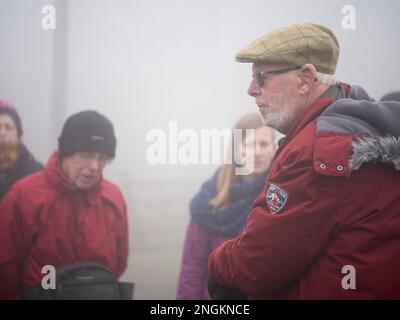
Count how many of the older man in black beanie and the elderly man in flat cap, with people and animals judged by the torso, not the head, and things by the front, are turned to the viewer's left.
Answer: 1

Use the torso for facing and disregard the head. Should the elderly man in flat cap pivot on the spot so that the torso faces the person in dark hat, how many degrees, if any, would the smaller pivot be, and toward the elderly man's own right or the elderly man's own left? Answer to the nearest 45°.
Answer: approximately 45° to the elderly man's own right

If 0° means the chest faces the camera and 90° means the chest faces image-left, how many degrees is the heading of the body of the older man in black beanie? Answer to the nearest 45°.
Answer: approximately 315°

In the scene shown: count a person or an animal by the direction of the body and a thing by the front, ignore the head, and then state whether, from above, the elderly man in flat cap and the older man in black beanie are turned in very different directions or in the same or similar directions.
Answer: very different directions

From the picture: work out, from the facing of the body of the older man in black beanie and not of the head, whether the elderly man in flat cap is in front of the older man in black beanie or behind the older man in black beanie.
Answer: in front

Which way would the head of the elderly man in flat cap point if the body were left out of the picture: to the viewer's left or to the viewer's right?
to the viewer's left

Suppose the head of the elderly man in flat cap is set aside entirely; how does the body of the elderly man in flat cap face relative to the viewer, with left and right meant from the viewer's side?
facing to the left of the viewer
